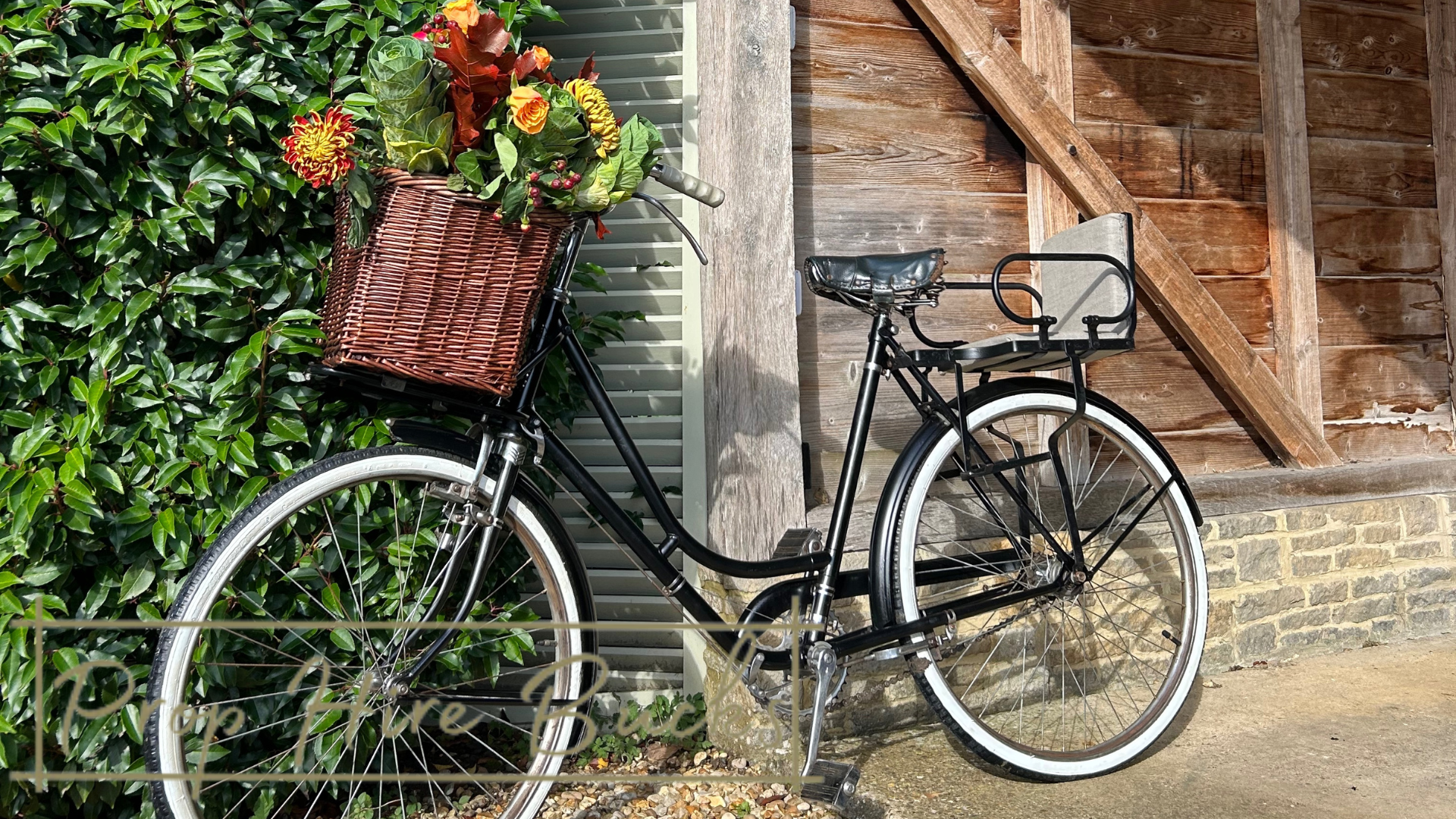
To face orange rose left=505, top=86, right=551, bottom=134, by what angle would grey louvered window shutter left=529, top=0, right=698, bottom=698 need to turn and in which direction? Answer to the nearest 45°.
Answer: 0° — it already faces it

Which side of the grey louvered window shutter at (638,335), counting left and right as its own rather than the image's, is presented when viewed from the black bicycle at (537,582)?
front

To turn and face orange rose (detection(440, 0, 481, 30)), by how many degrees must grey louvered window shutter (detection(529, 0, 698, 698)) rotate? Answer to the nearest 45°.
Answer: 0° — it already faces it

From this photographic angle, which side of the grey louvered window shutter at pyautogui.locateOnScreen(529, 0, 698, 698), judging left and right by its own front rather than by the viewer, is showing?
front

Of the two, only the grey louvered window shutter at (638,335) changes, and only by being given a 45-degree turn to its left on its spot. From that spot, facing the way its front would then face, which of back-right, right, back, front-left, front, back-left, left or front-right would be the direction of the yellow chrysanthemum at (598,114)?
front-right

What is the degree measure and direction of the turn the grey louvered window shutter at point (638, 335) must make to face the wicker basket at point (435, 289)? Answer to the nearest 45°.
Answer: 0° — it already faces it
